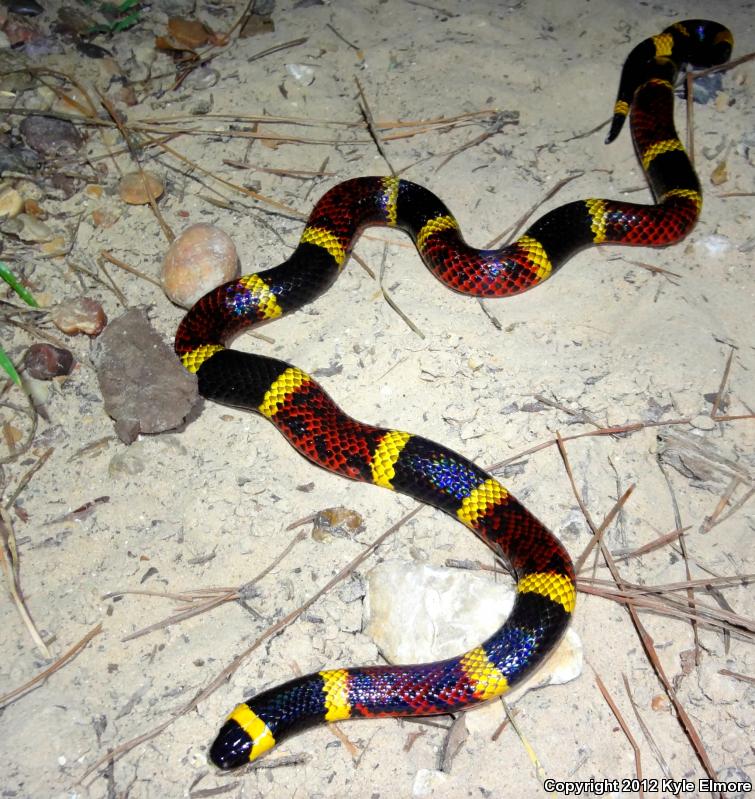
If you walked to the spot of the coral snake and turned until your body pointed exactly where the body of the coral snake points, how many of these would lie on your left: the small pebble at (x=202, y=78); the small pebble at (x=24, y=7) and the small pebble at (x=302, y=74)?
0

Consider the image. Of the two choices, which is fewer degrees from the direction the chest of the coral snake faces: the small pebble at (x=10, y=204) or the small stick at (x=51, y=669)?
the small stick

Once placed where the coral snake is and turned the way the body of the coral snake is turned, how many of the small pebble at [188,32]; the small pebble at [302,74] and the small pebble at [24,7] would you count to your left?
0

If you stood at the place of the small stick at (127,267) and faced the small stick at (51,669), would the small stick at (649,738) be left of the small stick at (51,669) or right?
left

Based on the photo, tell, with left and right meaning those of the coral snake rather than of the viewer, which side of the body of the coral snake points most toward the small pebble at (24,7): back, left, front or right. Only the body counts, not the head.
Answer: right

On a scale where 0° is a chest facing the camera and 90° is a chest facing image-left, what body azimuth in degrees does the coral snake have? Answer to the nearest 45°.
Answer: approximately 45°

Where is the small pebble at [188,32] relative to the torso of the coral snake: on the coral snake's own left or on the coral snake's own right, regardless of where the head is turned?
on the coral snake's own right

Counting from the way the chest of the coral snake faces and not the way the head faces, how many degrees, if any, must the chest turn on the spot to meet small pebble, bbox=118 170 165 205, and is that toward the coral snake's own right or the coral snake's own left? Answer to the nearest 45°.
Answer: approximately 90° to the coral snake's own right

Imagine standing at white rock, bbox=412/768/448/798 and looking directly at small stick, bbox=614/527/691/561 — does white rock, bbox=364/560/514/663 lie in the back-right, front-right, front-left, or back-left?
front-left

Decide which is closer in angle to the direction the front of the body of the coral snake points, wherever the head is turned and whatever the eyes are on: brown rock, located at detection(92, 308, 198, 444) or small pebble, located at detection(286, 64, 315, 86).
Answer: the brown rock

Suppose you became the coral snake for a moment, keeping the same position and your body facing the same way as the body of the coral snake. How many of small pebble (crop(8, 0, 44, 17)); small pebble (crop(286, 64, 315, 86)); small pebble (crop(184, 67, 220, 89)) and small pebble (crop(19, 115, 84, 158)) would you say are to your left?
0

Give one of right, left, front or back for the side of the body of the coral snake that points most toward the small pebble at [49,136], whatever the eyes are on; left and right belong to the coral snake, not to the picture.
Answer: right

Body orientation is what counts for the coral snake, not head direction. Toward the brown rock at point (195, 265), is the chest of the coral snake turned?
no

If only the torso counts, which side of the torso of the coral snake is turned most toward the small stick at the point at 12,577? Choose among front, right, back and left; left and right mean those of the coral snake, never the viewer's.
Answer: front

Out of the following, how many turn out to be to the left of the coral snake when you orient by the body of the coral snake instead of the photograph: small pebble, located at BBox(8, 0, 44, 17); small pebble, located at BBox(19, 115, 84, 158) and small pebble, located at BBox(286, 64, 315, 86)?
0

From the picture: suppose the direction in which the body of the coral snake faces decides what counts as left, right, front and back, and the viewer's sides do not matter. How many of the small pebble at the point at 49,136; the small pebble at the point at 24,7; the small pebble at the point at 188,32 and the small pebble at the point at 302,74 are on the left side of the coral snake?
0

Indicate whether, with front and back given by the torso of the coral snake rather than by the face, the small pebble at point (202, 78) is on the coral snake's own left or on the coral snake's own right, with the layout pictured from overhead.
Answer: on the coral snake's own right

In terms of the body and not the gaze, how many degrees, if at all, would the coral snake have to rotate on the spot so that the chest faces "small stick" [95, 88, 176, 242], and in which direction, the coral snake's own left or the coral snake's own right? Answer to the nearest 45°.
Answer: approximately 90° to the coral snake's own right
